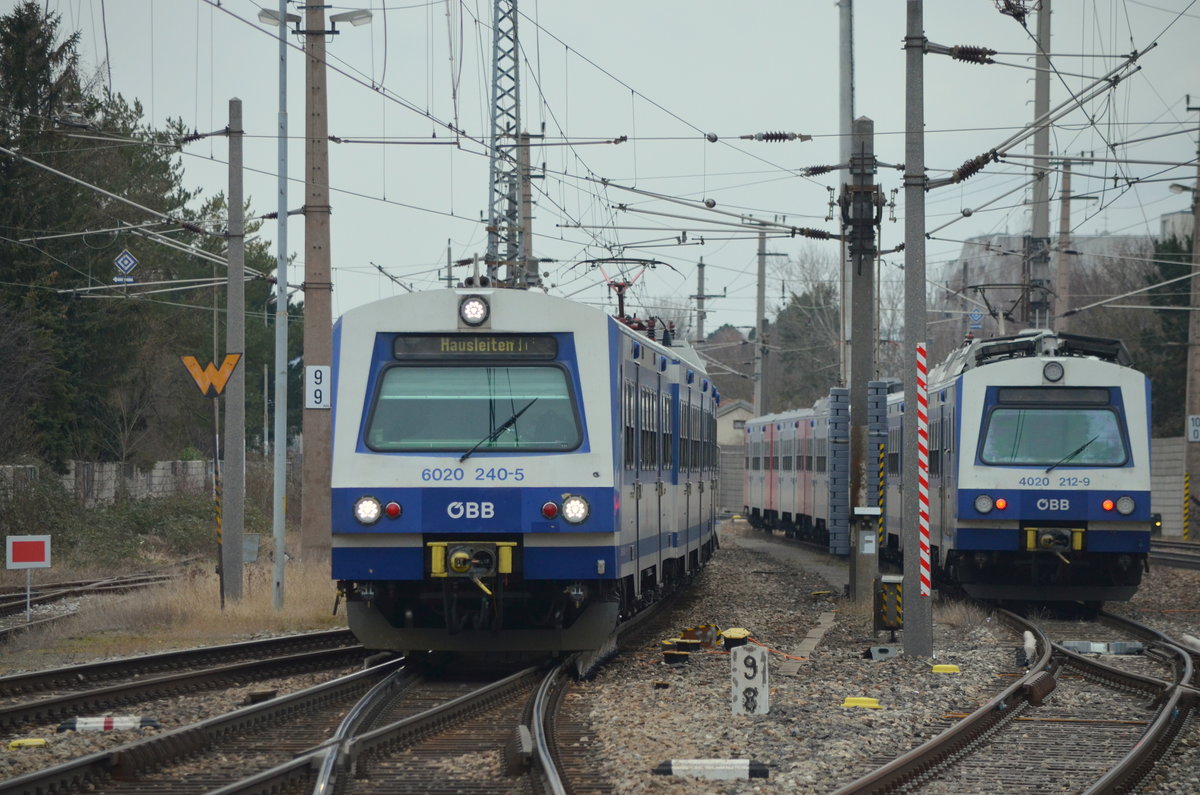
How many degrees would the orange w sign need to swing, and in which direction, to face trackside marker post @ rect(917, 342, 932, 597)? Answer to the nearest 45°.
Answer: approximately 45° to its left

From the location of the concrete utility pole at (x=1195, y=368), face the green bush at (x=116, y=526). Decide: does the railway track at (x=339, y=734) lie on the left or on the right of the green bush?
left

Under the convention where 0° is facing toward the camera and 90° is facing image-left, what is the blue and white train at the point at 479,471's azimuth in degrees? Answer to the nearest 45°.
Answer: approximately 0°

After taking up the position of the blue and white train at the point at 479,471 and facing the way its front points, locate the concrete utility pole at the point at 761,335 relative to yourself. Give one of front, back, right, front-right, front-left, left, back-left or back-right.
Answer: back

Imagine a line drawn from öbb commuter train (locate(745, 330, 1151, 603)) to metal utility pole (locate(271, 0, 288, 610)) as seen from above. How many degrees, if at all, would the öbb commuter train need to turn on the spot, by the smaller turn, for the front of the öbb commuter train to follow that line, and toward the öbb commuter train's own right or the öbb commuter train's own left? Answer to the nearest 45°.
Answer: approximately 90° to the öbb commuter train's own right
